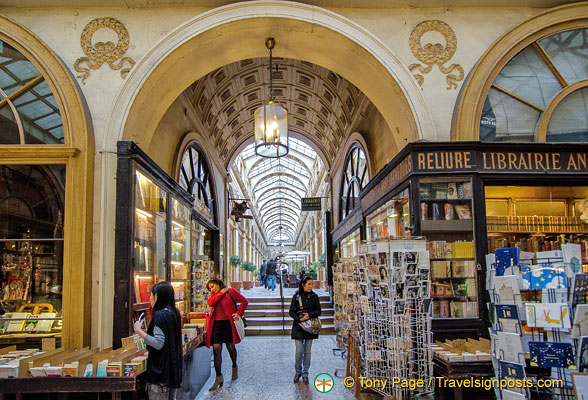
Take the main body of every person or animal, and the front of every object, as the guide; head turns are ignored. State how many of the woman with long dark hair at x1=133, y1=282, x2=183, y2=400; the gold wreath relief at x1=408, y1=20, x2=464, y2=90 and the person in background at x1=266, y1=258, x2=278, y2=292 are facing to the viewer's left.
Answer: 1

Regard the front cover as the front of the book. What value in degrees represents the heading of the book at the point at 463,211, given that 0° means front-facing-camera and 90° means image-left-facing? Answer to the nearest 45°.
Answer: approximately 0°

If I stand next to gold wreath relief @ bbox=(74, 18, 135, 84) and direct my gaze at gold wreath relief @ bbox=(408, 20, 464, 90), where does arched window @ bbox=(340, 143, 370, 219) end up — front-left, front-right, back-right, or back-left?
front-left

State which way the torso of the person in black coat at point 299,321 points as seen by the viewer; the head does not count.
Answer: toward the camera

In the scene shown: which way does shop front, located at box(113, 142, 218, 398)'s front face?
to the viewer's right

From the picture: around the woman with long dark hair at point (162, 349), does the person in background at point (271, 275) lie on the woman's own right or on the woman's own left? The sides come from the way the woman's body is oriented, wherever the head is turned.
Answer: on the woman's own right

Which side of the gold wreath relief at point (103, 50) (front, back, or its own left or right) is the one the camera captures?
front

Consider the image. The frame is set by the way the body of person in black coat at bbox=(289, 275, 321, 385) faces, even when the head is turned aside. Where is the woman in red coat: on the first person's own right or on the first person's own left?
on the first person's own right

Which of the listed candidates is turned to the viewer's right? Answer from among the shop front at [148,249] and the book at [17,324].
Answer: the shop front

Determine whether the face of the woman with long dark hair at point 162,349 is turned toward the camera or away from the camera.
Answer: away from the camera
